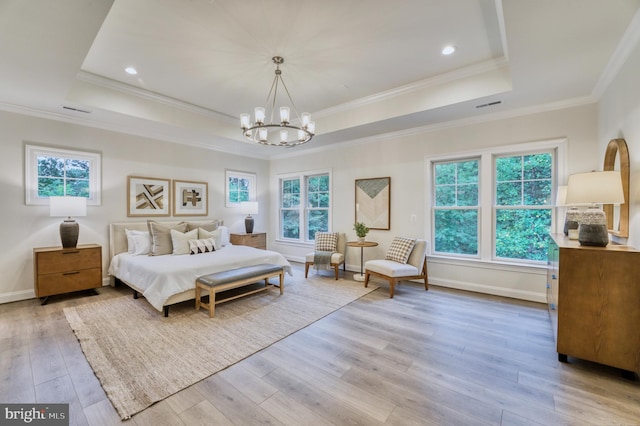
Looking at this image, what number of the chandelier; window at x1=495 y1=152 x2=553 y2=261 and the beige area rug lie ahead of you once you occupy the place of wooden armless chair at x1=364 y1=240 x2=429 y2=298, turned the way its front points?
2

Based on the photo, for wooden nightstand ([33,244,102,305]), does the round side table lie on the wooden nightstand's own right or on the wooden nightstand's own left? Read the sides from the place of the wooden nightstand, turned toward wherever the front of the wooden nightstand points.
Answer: on the wooden nightstand's own left

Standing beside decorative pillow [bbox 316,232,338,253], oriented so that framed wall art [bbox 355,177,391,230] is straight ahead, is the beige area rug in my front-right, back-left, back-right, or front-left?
back-right

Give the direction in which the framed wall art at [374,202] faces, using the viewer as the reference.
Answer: facing the viewer and to the left of the viewer

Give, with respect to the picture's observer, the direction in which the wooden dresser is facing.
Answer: facing to the left of the viewer

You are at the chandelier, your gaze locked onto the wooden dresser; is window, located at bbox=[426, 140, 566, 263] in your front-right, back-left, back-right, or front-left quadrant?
front-left

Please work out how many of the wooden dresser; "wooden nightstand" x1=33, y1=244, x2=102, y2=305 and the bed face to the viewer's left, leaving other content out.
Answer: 1

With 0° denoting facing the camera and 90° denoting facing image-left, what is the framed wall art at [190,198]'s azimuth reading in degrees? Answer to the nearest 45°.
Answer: approximately 315°

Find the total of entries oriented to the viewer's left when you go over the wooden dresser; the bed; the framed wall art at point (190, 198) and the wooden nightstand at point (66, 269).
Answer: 1

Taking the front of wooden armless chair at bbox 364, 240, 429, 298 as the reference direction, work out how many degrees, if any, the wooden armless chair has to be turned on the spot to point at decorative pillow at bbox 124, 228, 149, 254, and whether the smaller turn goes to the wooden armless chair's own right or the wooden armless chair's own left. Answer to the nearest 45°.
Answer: approximately 45° to the wooden armless chair's own right

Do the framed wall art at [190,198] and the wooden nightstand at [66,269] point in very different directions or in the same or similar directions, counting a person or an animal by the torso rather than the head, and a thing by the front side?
same or similar directions

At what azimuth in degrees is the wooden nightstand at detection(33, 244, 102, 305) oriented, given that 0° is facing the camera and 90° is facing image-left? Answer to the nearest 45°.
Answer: approximately 0°

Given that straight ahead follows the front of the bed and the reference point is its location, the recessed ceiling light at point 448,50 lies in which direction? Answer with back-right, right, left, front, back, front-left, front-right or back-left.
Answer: front

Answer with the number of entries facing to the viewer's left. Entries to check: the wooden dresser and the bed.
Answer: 1

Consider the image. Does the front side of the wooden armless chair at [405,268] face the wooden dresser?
no
